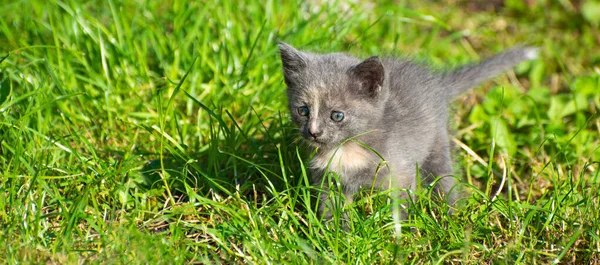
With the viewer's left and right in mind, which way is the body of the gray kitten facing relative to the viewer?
facing the viewer and to the left of the viewer

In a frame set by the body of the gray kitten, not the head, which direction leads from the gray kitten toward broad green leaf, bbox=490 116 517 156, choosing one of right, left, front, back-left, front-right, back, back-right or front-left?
back
